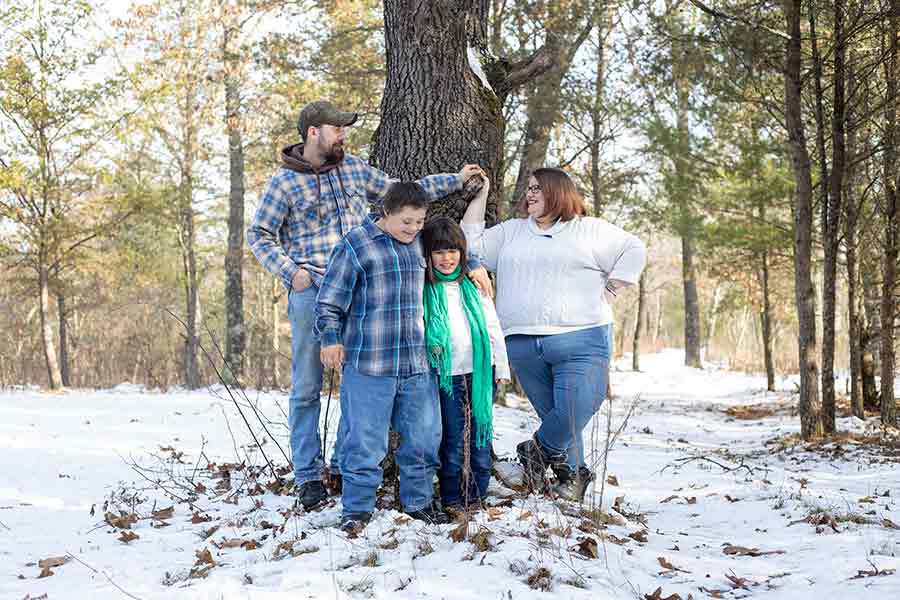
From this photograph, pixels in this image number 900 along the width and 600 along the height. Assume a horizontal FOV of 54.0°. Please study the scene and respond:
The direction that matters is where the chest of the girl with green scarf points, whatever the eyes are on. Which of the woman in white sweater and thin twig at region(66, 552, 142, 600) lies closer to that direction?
the thin twig

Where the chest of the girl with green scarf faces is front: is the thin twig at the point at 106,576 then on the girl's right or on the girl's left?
on the girl's right

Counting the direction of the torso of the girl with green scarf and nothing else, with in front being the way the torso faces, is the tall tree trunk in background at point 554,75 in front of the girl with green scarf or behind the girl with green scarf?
behind

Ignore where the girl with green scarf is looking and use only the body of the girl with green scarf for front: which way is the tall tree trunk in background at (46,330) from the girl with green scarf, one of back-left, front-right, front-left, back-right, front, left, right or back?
back-right

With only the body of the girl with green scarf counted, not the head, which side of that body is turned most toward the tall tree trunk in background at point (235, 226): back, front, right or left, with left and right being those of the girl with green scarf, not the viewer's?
back

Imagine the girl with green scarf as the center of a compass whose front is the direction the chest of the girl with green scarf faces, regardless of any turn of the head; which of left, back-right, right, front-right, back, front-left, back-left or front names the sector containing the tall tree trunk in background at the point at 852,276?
back-left

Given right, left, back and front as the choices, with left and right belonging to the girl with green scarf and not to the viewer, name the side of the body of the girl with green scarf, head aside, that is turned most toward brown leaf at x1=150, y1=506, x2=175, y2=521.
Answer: right

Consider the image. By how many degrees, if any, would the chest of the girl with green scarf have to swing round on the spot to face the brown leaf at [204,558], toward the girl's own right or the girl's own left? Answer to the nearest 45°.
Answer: approximately 90° to the girl's own right

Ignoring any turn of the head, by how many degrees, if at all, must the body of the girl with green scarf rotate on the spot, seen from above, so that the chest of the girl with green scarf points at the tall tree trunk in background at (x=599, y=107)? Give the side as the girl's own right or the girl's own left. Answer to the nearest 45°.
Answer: approximately 180°

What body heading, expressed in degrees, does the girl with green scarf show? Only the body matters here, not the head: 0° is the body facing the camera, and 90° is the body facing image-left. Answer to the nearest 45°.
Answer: approximately 0°

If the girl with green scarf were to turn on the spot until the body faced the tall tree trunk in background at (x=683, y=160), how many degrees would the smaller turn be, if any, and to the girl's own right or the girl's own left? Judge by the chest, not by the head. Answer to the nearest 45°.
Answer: approximately 180°
